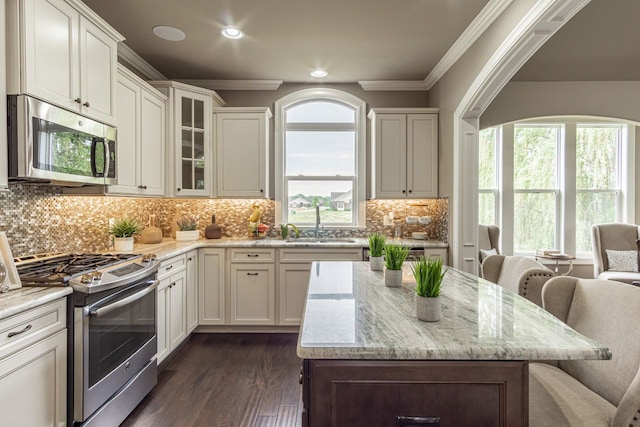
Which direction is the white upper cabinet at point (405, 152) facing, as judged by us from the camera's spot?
facing the viewer

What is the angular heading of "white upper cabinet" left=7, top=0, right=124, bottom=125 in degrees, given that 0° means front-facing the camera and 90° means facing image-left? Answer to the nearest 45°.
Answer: approximately 315°

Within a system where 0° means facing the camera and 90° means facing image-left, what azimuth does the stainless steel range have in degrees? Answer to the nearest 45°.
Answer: approximately 315°

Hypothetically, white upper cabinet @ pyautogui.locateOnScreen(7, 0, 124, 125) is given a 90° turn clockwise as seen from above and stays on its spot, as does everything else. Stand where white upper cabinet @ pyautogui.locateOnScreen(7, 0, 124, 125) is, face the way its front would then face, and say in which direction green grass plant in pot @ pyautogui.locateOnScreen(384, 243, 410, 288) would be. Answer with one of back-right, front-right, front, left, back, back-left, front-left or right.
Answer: left

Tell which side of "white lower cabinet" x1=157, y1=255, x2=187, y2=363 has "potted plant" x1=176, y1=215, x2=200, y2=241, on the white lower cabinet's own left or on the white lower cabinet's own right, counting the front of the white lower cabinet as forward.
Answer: on the white lower cabinet's own left

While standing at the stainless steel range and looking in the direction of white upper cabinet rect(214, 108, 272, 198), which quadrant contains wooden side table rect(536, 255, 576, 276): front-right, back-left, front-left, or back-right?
front-right

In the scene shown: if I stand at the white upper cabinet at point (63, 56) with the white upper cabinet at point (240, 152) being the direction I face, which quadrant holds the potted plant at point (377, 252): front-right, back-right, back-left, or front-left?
front-right

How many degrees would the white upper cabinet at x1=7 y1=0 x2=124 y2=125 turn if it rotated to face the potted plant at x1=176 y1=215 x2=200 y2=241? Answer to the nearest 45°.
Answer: approximately 90° to its left

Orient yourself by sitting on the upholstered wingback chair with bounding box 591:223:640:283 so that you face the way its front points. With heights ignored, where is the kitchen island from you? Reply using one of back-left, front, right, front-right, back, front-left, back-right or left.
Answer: front

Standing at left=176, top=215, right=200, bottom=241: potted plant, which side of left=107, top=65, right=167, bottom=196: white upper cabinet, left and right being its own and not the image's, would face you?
left

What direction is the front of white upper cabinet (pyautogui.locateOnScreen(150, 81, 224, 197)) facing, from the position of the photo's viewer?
facing the viewer and to the right of the viewer

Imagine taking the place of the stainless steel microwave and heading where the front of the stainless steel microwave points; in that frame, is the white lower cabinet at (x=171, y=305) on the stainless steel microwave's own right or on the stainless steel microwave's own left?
on the stainless steel microwave's own left

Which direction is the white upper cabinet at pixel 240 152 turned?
toward the camera

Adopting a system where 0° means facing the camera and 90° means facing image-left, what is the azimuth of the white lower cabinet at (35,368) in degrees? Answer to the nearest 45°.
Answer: approximately 315°

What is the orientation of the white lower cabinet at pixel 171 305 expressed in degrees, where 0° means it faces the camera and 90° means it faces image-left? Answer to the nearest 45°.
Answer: approximately 315°
